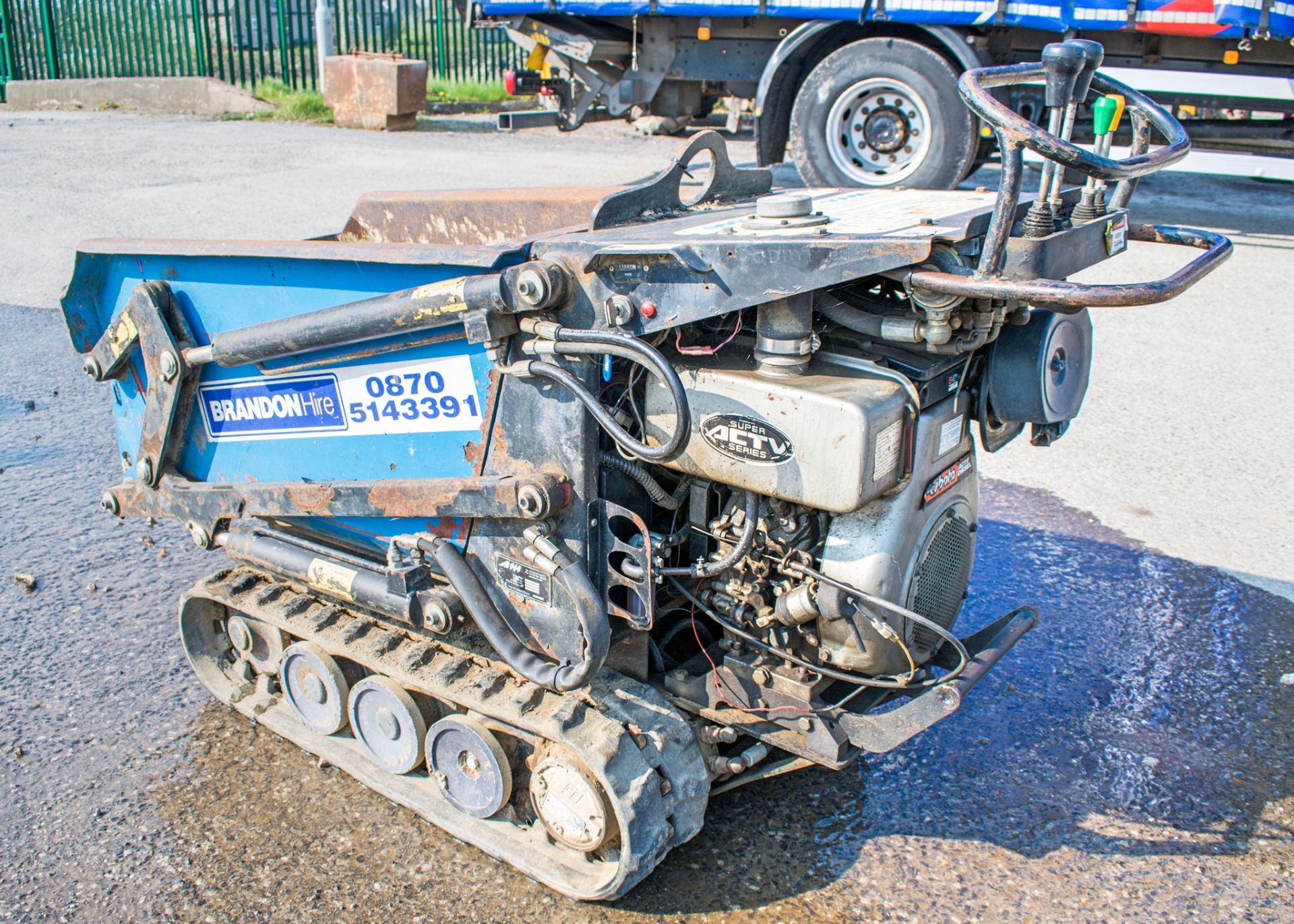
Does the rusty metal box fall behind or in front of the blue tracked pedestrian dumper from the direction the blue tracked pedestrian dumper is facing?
in front

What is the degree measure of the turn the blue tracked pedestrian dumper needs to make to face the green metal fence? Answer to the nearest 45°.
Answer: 0° — it already faces it

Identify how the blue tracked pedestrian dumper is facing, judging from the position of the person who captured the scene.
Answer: facing away from the viewer and to the left of the viewer
